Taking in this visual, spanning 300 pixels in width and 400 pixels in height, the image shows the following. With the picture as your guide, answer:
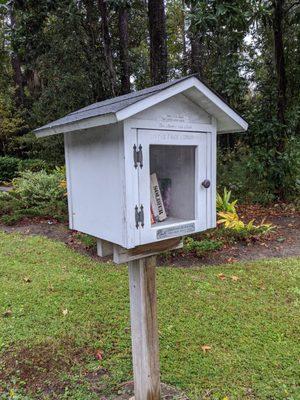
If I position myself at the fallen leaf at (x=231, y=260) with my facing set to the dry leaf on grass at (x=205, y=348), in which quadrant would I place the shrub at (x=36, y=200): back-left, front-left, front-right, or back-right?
back-right

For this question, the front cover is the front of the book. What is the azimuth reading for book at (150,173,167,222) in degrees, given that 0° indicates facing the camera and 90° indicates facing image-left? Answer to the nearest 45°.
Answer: approximately 270°

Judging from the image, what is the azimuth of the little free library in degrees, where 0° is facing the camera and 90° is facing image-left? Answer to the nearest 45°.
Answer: approximately 315°

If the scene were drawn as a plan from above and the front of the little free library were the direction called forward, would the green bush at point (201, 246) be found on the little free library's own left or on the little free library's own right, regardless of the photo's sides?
on the little free library's own left
